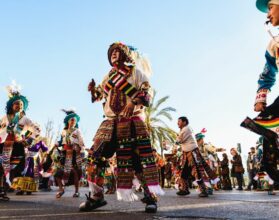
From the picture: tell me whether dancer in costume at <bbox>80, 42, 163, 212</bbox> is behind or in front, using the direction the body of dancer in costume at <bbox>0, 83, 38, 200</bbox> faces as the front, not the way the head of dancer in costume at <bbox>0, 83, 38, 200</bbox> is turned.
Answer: in front

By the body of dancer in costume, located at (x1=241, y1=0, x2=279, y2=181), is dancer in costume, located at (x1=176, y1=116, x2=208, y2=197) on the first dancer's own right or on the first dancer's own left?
on the first dancer's own right

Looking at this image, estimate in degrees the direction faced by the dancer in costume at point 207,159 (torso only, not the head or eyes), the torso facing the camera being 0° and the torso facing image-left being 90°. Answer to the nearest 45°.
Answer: approximately 45°

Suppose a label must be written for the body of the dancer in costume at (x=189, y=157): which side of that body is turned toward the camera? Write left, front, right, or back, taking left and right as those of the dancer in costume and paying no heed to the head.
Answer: left

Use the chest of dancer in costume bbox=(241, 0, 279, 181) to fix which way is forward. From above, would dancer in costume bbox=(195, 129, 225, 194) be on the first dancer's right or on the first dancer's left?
on the first dancer's right

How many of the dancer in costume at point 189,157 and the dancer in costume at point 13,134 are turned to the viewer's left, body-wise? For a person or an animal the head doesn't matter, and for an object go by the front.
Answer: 1

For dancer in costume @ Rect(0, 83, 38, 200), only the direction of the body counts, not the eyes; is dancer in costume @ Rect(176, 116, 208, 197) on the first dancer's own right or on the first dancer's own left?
on the first dancer's own left

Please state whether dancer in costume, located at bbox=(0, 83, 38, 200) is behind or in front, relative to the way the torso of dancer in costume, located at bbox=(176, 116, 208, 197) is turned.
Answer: in front

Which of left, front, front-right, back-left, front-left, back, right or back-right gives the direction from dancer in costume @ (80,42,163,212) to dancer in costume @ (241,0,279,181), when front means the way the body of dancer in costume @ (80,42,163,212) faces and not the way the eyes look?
left
